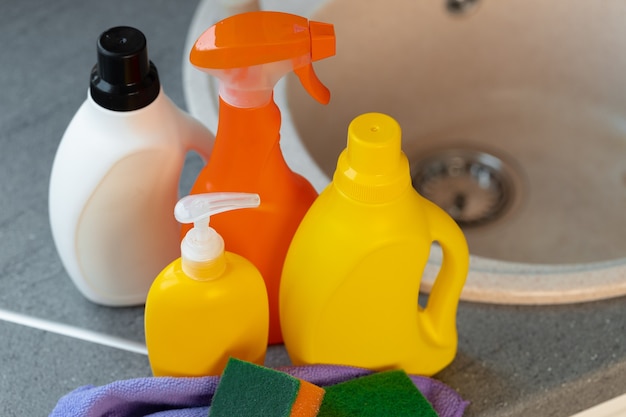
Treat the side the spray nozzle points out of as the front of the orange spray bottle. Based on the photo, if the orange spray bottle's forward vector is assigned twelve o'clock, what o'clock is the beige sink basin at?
The beige sink basin is roughly at 10 o'clock from the orange spray bottle.

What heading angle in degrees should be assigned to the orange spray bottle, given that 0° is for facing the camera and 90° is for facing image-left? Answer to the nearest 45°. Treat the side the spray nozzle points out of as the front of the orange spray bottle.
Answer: approximately 270°
